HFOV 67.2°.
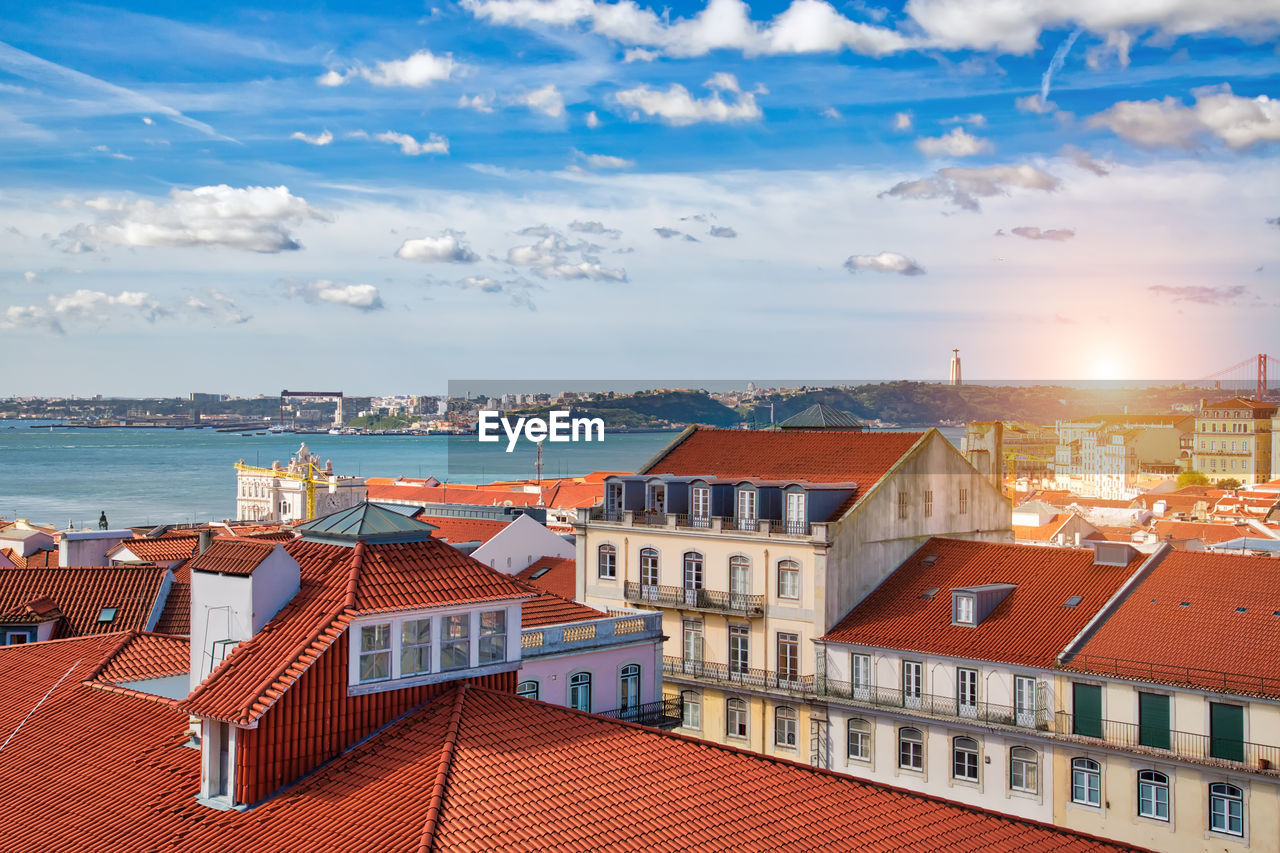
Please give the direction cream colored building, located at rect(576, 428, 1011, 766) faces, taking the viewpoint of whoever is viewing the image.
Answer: facing the viewer and to the left of the viewer
